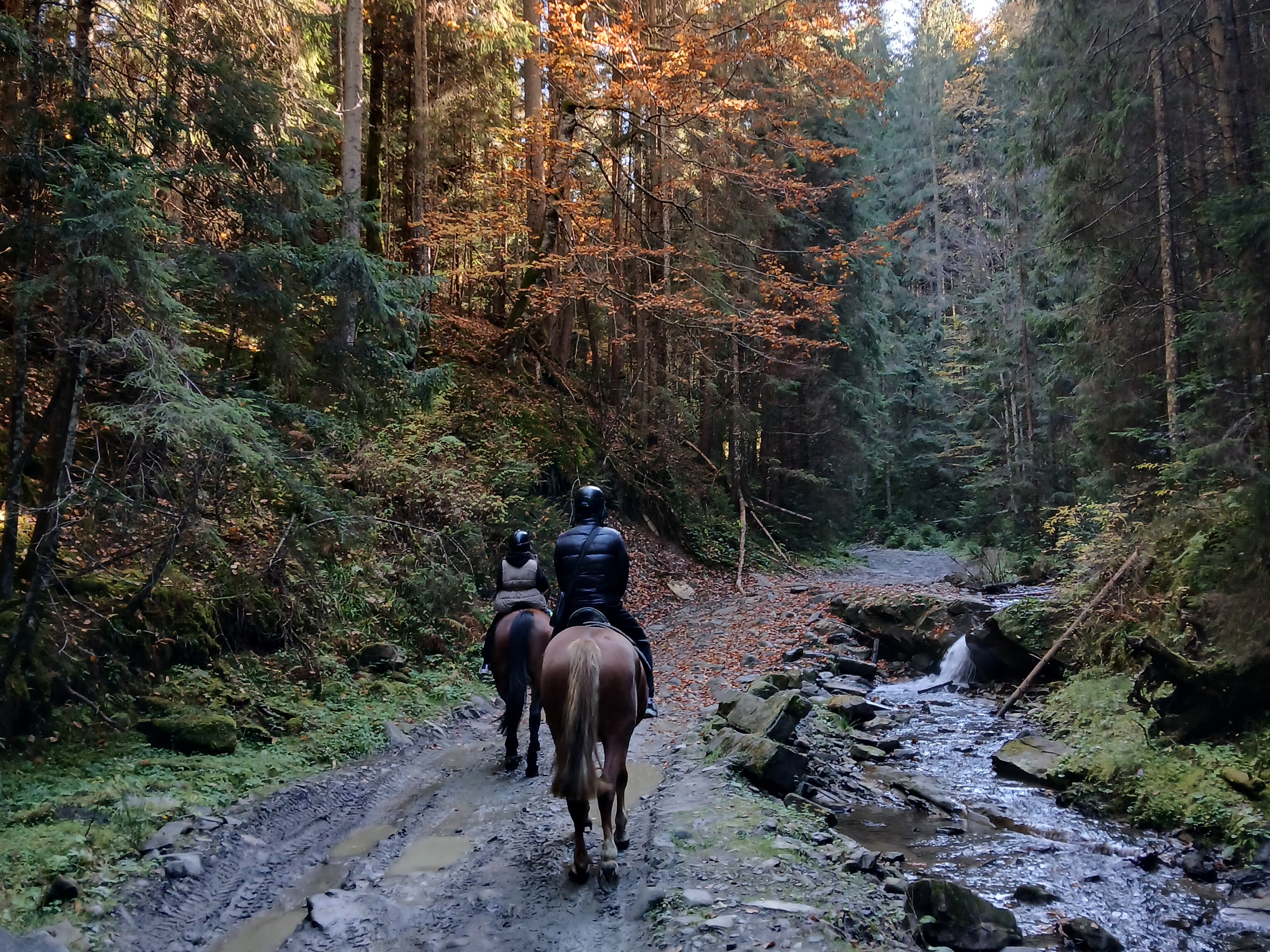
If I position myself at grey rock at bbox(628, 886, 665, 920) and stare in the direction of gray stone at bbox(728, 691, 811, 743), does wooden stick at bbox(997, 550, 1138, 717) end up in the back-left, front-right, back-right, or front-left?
front-right

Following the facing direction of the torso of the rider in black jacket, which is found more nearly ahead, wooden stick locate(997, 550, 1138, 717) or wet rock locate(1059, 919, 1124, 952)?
the wooden stick

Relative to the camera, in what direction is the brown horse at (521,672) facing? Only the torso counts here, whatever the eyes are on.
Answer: away from the camera

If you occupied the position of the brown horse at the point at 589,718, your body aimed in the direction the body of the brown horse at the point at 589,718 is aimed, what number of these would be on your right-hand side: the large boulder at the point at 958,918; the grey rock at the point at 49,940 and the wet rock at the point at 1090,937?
2

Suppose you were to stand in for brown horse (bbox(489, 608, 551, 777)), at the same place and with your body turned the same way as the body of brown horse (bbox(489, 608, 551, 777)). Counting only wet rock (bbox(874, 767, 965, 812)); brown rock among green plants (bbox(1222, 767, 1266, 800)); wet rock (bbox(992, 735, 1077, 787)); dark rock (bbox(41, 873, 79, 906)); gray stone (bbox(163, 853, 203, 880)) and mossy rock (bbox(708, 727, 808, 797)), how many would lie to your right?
4

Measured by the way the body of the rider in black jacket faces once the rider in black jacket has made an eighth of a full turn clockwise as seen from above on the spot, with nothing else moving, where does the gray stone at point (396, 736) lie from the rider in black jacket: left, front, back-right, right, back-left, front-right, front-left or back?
left

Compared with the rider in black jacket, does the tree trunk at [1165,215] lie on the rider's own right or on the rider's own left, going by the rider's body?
on the rider's own right

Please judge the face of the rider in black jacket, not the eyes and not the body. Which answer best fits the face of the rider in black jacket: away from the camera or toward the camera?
away from the camera

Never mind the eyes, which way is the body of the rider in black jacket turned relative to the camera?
away from the camera

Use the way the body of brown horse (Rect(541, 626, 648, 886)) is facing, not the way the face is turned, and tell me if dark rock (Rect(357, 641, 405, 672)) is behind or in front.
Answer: in front

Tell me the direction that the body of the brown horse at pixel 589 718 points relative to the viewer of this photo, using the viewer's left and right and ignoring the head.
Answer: facing away from the viewer

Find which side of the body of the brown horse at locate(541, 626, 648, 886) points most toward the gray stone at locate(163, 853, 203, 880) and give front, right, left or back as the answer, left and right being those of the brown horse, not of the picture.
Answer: left

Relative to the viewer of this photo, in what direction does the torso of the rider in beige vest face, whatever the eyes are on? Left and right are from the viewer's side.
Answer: facing away from the viewer

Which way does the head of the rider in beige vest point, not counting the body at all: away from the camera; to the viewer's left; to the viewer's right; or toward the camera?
away from the camera
